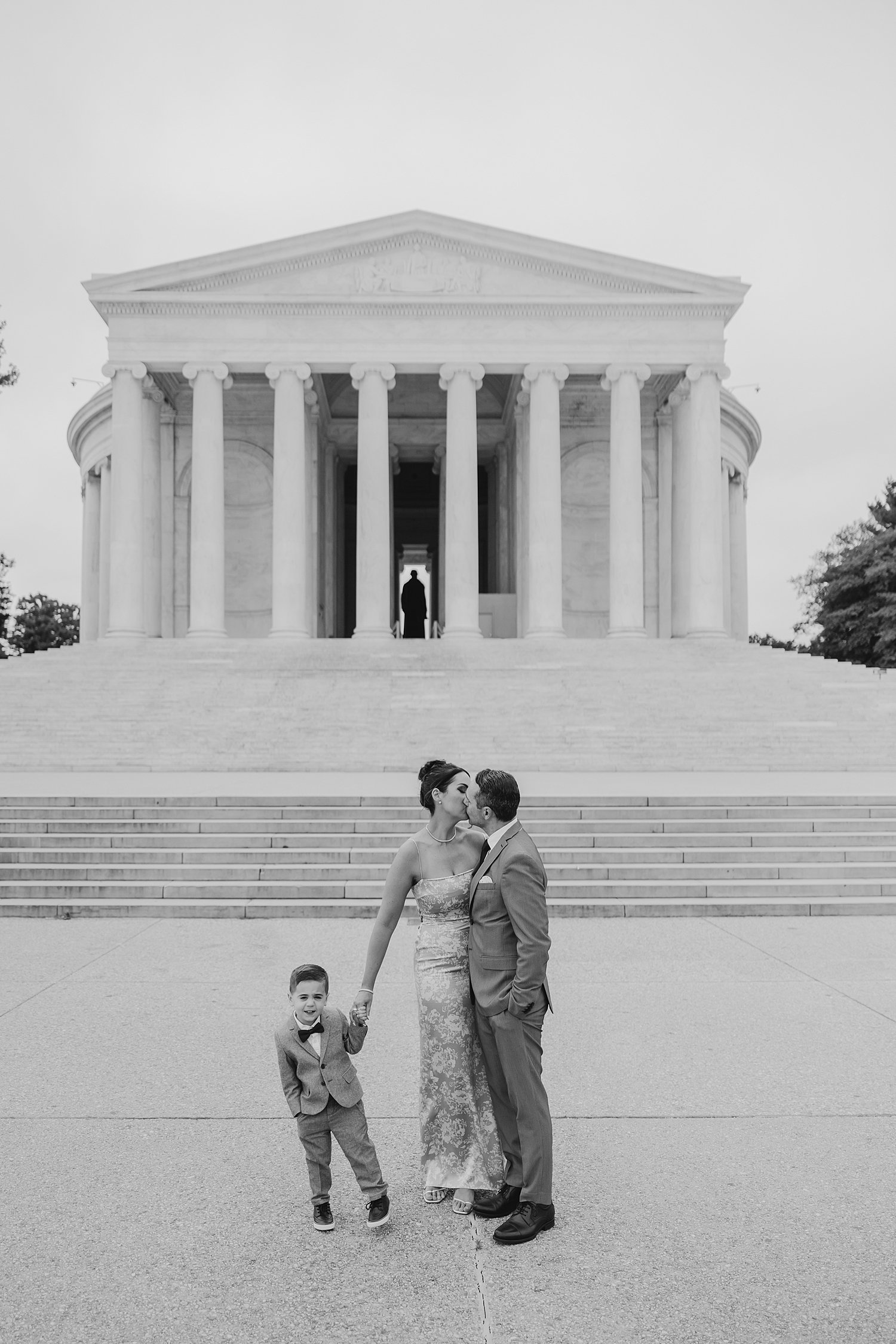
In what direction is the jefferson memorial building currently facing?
toward the camera

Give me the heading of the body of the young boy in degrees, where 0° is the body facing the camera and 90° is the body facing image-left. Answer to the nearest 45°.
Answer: approximately 0°

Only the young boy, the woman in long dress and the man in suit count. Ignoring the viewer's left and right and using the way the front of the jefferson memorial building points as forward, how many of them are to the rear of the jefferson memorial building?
0

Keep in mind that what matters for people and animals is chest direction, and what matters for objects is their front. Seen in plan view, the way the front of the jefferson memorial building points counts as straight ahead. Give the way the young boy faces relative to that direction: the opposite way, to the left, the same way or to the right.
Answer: the same way

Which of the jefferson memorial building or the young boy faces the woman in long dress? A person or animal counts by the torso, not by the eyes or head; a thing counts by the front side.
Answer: the jefferson memorial building

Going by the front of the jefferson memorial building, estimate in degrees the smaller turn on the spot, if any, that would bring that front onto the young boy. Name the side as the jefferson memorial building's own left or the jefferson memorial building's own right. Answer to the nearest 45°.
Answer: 0° — it already faces them

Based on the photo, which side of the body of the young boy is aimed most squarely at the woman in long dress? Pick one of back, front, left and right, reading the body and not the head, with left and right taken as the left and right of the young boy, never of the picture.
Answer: left

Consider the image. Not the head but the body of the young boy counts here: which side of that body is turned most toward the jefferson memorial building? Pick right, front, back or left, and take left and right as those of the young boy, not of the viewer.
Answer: back

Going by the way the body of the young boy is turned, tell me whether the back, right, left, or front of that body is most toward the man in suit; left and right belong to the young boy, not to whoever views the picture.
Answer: left

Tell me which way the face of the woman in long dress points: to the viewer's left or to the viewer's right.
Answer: to the viewer's right

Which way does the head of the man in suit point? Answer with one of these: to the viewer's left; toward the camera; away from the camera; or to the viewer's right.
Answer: to the viewer's left

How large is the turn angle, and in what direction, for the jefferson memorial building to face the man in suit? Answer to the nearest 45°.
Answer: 0° — it already faces them

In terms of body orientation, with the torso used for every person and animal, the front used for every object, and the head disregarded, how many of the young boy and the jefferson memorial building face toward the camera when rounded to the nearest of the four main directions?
2
